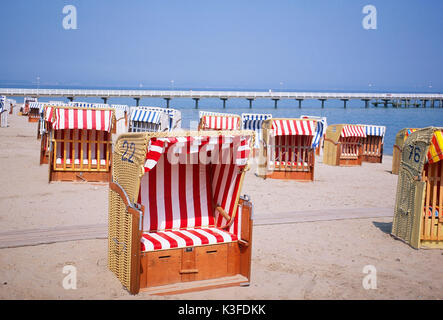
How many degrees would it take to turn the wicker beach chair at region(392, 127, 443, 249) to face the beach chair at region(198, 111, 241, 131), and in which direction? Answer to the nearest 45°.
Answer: approximately 180°

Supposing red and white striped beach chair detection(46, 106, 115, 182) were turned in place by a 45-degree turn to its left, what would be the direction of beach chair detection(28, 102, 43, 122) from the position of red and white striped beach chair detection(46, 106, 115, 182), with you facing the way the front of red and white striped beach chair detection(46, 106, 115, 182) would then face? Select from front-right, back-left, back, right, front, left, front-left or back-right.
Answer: back-left

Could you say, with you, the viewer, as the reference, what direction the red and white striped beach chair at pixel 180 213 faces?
facing the viewer and to the right of the viewer

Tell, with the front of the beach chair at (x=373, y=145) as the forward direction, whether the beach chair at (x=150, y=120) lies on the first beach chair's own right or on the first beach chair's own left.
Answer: on the first beach chair's own right

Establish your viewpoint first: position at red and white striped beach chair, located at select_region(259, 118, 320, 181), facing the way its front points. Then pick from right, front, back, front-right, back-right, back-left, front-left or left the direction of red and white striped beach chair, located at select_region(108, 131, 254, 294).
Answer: front

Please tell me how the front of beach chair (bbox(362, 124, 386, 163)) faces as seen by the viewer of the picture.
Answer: facing the viewer

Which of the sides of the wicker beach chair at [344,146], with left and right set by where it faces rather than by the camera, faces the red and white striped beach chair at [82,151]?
right

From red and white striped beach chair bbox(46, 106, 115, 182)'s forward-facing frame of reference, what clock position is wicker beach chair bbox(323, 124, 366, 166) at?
The wicker beach chair is roughly at 8 o'clock from the red and white striped beach chair.

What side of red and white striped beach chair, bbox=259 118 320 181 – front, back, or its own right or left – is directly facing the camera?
front

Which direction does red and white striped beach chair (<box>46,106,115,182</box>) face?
toward the camera

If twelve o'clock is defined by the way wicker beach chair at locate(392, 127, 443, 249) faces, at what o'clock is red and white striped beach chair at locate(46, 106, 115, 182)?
The red and white striped beach chair is roughly at 5 o'clock from the wicker beach chair.

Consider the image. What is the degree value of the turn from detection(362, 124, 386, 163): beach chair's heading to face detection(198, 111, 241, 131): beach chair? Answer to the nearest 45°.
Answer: approximately 90° to its right
